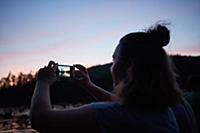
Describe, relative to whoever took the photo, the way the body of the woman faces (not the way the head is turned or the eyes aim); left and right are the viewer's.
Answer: facing away from the viewer and to the left of the viewer

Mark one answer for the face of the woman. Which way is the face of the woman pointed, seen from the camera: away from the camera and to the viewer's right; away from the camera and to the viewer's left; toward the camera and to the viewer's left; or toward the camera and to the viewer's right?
away from the camera and to the viewer's left
